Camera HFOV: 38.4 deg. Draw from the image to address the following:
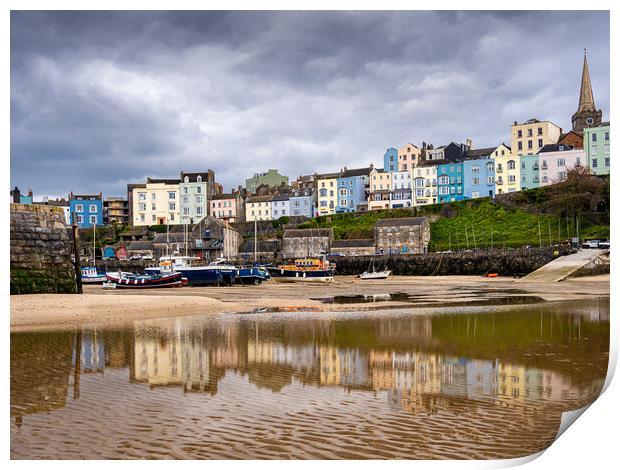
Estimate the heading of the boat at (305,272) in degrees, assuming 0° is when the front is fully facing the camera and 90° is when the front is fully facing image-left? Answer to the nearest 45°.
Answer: approximately 90°

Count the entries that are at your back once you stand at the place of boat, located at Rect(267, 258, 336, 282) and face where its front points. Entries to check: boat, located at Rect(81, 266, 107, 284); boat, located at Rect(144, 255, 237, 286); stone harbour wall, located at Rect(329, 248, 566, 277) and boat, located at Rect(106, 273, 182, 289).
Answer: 1

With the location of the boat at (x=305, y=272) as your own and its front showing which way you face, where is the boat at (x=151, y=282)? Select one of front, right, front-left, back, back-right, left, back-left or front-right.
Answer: front-left

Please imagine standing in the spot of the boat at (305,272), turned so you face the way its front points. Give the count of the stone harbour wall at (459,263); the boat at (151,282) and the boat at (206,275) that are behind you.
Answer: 1

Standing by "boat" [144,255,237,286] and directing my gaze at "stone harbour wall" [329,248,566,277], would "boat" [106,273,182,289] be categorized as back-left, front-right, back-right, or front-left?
back-right

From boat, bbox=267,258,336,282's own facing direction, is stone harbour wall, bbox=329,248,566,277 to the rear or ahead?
to the rear

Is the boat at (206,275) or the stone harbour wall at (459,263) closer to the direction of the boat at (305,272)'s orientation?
the boat

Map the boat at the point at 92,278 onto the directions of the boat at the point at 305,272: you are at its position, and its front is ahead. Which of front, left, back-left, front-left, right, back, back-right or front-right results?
front

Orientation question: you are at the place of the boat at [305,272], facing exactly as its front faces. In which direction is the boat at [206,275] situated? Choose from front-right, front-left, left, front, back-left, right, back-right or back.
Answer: front-left

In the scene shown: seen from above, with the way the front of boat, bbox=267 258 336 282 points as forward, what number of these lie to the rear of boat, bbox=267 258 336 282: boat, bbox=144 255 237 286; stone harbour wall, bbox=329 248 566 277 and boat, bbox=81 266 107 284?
1

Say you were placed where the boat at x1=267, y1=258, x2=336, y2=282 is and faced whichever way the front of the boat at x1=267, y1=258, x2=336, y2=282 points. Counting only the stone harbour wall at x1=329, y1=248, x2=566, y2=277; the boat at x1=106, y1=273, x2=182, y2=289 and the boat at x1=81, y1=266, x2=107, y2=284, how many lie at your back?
1

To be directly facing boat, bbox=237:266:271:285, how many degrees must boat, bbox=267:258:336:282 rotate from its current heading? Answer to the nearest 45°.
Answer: approximately 45° to its left
